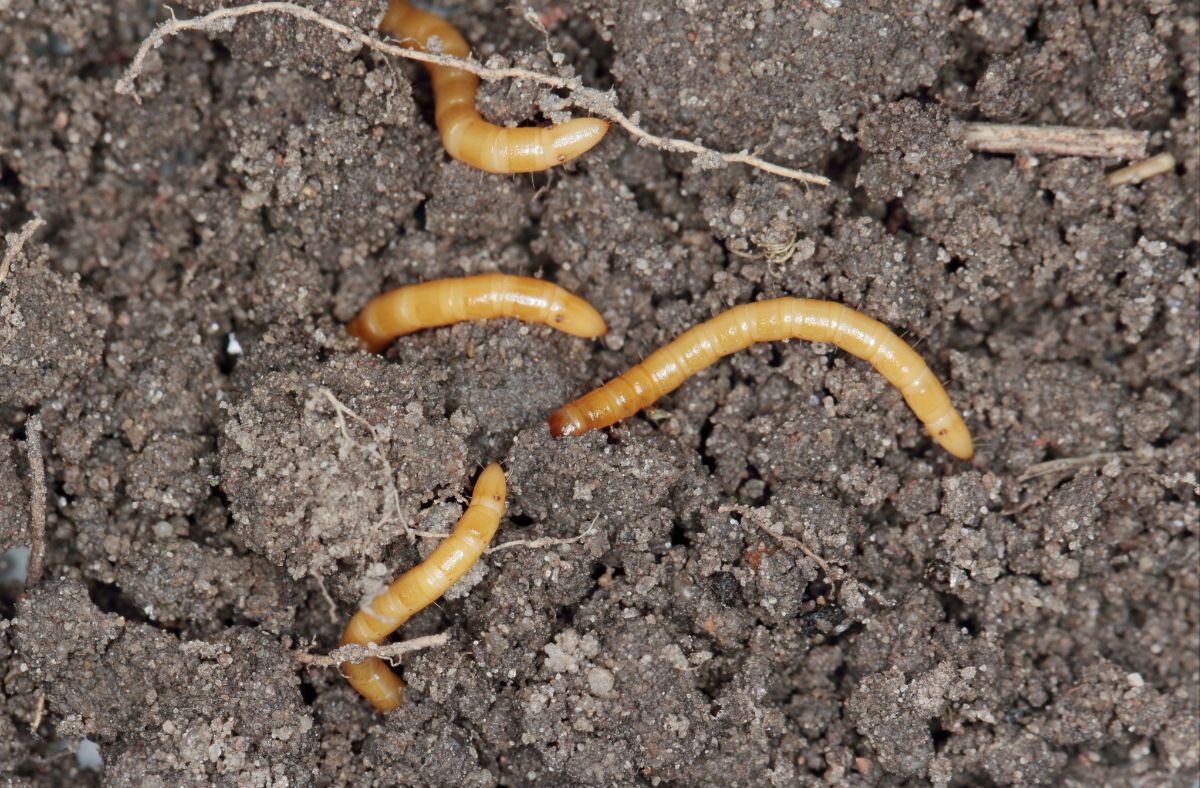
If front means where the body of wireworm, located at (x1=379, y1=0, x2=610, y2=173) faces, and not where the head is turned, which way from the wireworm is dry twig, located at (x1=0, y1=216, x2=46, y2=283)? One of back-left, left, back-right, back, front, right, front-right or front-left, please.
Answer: front-left

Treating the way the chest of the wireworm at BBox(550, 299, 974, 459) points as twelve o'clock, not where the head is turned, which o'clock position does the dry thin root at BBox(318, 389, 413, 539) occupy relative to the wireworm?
The dry thin root is roughly at 11 o'clock from the wireworm.

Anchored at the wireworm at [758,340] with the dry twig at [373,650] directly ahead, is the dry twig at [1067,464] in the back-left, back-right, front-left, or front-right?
back-left

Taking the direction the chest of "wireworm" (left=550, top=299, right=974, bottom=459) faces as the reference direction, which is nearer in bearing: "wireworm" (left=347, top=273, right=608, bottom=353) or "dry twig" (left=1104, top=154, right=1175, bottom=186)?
the wireworm

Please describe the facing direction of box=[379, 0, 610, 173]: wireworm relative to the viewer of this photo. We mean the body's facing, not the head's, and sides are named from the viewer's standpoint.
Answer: facing away from the viewer and to the left of the viewer

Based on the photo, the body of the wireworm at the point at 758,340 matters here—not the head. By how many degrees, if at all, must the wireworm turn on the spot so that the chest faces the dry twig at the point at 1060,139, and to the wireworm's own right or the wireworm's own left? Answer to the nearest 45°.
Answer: approximately 135° to the wireworm's own right

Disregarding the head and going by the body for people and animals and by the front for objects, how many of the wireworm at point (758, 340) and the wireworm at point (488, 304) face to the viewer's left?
2

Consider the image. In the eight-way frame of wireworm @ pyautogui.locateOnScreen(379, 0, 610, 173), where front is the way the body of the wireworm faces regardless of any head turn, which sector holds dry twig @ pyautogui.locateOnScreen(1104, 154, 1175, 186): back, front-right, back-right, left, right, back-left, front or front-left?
back-right

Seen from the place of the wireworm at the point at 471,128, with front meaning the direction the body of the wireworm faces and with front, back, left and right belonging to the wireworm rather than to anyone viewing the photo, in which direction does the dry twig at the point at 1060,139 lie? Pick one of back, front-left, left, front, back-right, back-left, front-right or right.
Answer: back-right

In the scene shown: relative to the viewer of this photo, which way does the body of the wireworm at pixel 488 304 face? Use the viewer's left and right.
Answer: facing to the left of the viewer

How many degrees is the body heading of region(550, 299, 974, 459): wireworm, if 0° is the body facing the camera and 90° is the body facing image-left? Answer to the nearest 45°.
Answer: approximately 90°

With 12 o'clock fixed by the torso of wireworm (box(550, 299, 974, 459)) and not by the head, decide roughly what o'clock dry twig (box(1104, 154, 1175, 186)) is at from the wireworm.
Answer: The dry twig is roughly at 5 o'clock from the wireworm.
